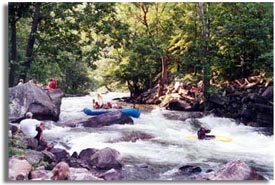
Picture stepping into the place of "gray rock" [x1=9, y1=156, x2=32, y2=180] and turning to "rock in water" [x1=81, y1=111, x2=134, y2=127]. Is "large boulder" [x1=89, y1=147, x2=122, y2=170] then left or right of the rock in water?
right

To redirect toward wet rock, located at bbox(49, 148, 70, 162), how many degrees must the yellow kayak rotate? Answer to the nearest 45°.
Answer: approximately 135° to its right

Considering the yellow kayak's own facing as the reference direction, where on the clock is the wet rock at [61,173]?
The wet rock is roughly at 5 o'clock from the yellow kayak.

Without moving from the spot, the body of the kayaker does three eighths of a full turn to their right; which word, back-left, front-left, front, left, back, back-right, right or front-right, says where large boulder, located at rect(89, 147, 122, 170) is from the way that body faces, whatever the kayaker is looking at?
front

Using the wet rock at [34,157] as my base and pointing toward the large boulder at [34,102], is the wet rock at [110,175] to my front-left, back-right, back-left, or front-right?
back-right

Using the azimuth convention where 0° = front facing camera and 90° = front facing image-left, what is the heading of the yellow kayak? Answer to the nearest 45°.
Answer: approximately 270°

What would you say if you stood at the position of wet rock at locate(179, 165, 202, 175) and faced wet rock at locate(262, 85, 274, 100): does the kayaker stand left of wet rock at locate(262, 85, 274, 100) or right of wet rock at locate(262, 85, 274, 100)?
left

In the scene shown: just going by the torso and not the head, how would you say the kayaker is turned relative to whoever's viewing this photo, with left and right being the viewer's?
facing to the right of the viewer

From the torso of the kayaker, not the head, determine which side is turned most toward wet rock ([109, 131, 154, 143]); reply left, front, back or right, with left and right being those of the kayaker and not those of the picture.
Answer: back

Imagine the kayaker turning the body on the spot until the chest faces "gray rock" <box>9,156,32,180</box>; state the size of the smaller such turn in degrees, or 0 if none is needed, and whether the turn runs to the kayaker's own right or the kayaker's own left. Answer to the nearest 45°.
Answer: approximately 135° to the kayaker's own right
